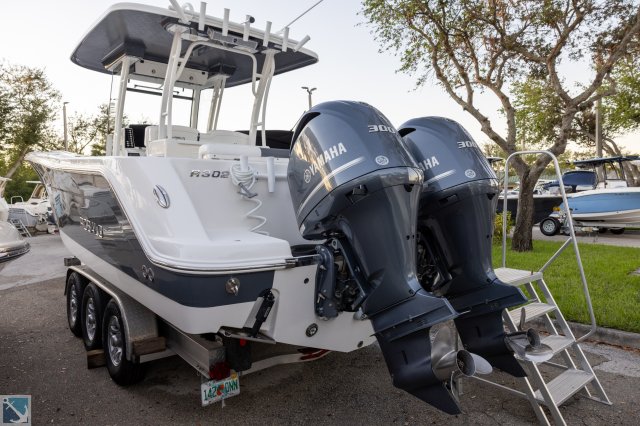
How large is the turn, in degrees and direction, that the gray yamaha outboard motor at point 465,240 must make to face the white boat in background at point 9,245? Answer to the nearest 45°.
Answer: approximately 45° to its left

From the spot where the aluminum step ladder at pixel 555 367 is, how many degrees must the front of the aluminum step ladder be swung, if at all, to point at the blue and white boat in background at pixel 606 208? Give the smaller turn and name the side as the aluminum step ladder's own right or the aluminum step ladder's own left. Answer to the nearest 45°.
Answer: approximately 135° to the aluminum step ladder's own left

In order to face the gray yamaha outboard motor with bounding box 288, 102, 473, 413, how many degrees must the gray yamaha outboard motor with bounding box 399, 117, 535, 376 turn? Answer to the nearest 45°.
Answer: approximately 90° to its left

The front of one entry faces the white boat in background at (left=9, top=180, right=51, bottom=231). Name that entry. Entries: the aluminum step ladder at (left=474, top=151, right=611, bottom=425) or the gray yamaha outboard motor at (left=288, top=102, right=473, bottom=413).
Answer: the gray yamaha outboard motor

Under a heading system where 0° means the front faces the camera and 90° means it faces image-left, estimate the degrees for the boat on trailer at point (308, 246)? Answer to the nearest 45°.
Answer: approximately 135°

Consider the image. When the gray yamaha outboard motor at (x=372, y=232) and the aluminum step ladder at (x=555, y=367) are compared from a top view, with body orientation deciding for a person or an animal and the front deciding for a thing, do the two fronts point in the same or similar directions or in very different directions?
very different directions

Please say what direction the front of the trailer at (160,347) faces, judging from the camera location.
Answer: facing away from the viewer and to the left of the viewer

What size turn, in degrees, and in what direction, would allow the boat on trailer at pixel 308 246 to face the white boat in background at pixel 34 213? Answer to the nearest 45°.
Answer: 0° — it already faces it

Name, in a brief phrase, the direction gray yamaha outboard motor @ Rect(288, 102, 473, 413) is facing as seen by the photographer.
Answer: facing away from the viewer and to the left of the viewer

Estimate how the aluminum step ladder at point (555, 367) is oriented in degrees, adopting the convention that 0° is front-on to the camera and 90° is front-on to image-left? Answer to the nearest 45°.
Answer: approximately 315°

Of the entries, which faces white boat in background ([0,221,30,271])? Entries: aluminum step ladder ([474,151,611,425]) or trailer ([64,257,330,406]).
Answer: the trailer
